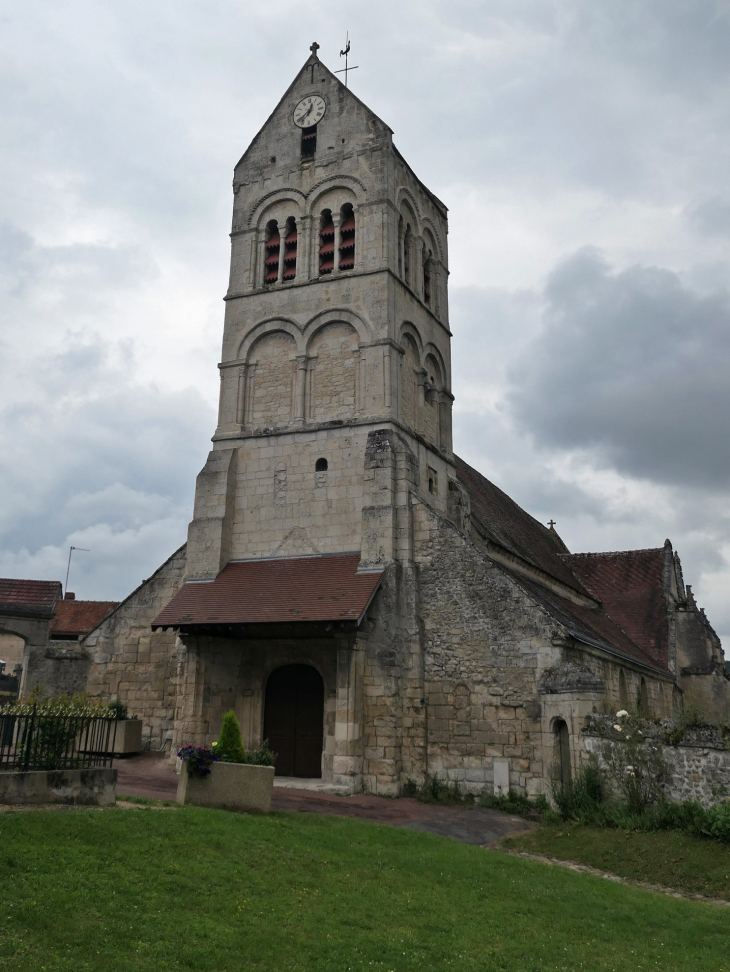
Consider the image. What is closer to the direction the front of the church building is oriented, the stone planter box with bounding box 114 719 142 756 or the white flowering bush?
the stone planter box

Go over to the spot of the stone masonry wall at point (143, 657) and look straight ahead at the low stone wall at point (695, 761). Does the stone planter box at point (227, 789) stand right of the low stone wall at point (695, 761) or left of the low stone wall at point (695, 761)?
right

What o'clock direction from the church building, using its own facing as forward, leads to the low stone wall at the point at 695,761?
The low stone wall is roughly at 9 o'clock from the church building.

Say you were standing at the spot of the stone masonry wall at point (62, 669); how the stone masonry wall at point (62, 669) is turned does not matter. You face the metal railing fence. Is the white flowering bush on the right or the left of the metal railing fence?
left

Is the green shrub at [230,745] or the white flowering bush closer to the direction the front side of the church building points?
the green shrub

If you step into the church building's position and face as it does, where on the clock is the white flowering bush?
The white flowering bush is roughly at 9 o'clock from the church building.

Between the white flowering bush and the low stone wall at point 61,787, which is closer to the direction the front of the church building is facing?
the low stone wall

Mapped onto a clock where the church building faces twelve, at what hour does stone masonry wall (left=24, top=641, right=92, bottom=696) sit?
The stone masonry wall is roughly at 2 o'clock from the church building.

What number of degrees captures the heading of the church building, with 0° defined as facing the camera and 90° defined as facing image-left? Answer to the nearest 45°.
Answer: approximately 45°

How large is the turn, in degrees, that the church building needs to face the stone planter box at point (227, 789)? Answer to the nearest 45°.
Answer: approximately 45° to its left

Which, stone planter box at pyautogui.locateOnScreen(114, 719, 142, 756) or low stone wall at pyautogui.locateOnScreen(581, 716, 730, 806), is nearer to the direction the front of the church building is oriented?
the stone planter box
